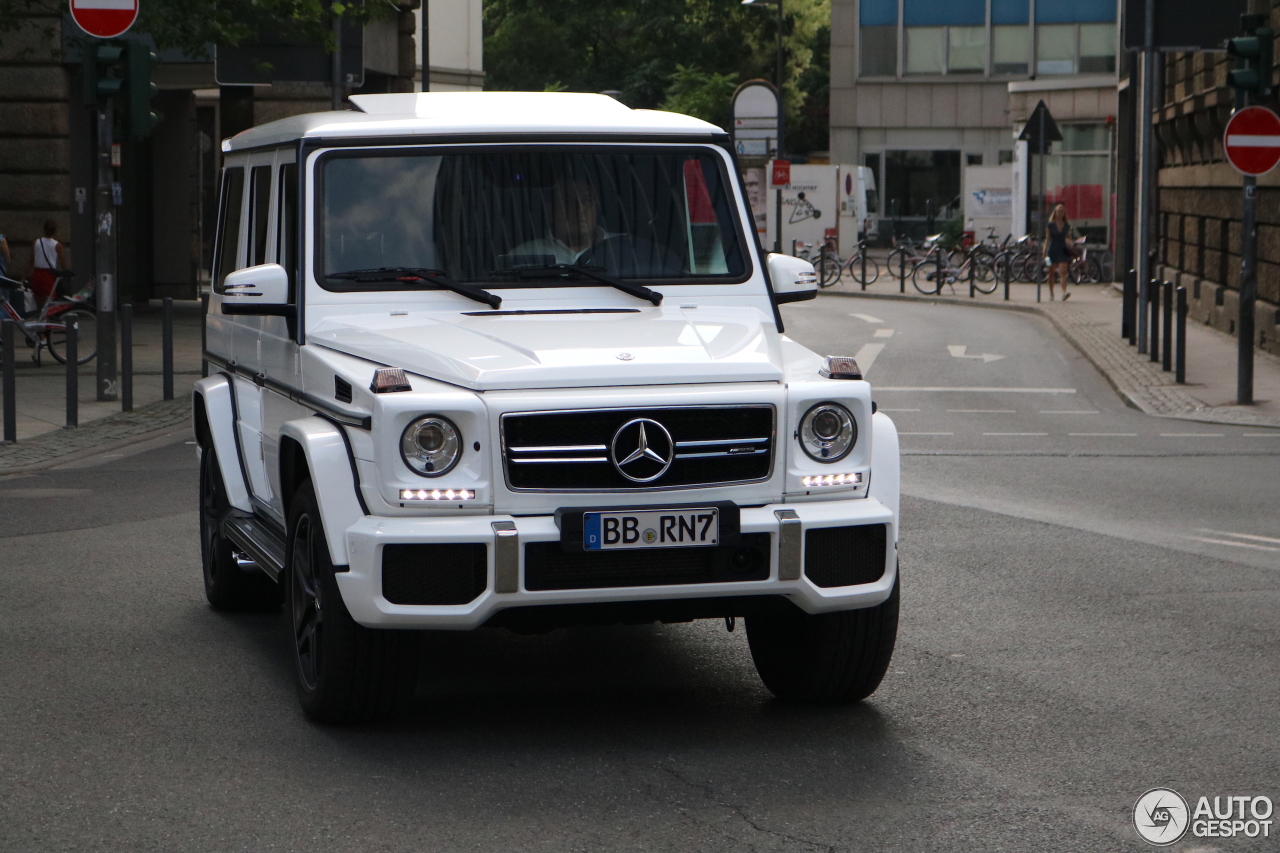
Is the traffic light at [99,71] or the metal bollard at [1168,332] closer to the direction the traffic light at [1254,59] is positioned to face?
the traffic light

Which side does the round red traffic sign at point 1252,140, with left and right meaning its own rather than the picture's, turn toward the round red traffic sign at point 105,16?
right
